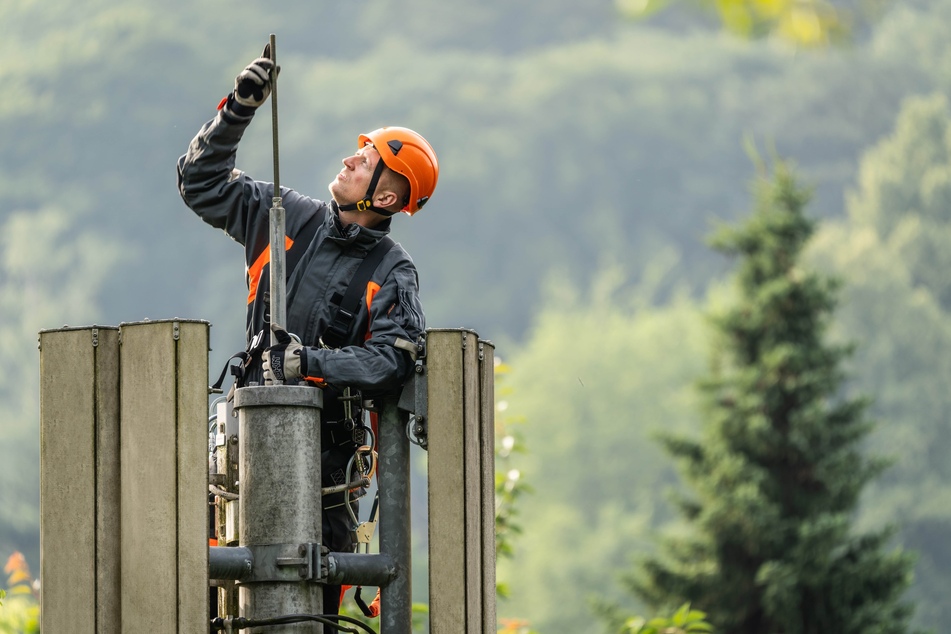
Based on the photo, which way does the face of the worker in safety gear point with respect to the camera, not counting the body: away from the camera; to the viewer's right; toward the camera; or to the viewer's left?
to the viewer's left

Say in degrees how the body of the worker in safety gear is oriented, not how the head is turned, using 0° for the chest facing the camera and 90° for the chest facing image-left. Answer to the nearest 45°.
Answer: approximately 45°

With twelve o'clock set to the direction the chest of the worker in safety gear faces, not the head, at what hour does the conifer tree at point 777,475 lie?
The conifer tree is roughly at 5 o'clock from the worker in safety gear.
